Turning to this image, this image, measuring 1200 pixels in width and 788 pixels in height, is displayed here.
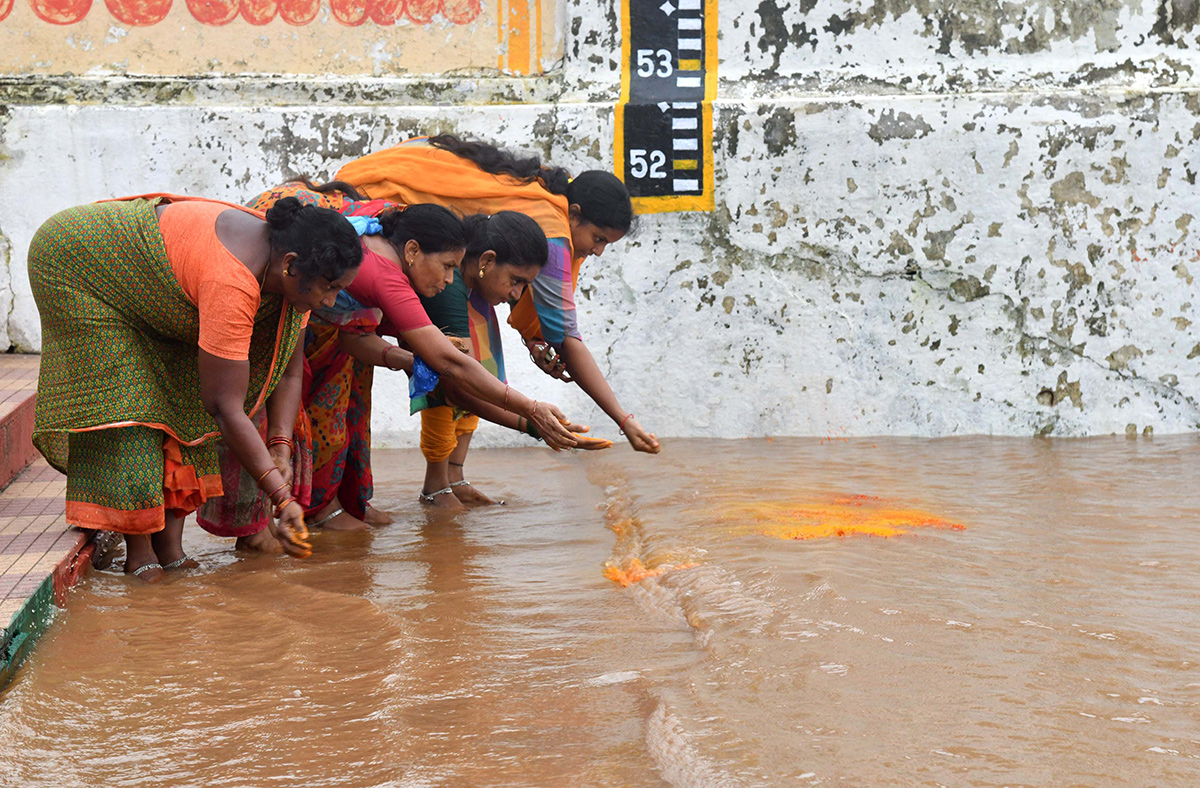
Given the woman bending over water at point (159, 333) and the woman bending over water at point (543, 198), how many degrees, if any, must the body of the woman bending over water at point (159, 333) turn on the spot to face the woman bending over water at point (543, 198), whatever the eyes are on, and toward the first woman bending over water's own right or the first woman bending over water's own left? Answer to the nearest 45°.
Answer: approximately 45° to the first woman bending over water's own left

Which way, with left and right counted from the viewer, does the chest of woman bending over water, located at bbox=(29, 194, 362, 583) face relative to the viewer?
facing to the right of the viewer

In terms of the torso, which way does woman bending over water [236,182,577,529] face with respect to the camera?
to the viewer's right

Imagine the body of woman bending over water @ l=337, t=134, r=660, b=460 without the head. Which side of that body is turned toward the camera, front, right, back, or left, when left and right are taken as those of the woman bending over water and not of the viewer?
right

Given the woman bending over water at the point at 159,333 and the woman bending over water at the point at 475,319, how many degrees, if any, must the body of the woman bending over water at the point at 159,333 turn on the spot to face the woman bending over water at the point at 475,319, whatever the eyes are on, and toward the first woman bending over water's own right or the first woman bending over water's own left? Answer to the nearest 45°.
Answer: approximately 45° to the first woman bending over water's own left

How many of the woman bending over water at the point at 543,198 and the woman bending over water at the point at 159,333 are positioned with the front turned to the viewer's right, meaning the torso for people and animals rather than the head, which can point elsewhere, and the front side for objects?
2

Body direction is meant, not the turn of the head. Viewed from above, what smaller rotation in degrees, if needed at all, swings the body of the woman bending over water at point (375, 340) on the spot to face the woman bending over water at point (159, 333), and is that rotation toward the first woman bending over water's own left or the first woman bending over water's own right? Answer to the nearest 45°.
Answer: approximately 135° to the first woman bending over water's own right
